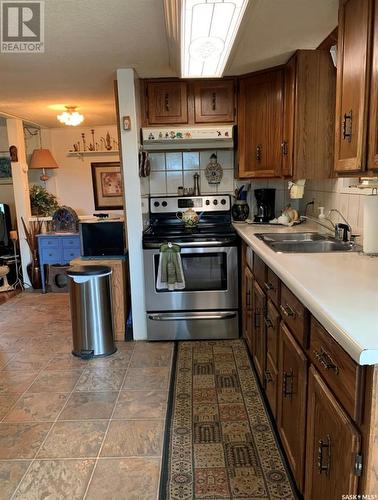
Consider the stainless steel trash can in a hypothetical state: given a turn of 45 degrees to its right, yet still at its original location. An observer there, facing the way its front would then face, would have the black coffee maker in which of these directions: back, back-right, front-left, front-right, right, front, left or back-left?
back-left

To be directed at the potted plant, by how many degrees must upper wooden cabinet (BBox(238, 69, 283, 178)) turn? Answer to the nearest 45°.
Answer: approximately 90° to its right

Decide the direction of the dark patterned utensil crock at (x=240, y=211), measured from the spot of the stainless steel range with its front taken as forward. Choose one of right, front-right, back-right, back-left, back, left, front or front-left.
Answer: back-left

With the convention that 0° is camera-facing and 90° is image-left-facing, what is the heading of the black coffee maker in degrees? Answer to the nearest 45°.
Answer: approximately 45°

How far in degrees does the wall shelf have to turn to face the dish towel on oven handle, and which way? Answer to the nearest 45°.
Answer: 0° — it already faces it

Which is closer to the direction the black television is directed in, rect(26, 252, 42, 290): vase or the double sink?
the double sink

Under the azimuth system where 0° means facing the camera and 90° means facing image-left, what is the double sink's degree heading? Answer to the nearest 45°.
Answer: approximately 90°

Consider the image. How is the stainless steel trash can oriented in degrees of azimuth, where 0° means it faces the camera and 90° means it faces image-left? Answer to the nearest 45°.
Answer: approximately 0°
